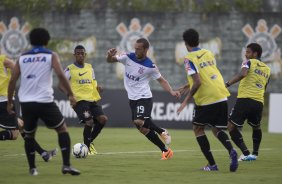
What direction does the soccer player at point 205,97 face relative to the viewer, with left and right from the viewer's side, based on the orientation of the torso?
facing away from the viewer and to the left of the viewer

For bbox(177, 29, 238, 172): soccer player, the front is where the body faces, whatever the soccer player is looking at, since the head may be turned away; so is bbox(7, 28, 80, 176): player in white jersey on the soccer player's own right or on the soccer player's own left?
on the soccer player's own left

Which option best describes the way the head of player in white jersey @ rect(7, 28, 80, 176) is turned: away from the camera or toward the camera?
away from the camera

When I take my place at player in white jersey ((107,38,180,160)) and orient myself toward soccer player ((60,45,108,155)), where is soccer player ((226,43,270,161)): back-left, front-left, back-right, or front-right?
back-right

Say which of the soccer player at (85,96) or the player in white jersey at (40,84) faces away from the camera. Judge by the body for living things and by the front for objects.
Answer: the player in white jersey

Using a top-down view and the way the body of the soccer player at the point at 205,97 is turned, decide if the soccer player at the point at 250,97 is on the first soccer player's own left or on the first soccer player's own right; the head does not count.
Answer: on the first soccer player's own right

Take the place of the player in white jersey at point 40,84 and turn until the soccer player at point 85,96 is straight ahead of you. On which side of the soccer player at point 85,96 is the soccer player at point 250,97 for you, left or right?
right

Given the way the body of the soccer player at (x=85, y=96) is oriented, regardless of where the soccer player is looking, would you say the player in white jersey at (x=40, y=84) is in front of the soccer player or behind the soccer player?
in front

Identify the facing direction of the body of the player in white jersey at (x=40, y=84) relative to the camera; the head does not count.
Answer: away from the camera
